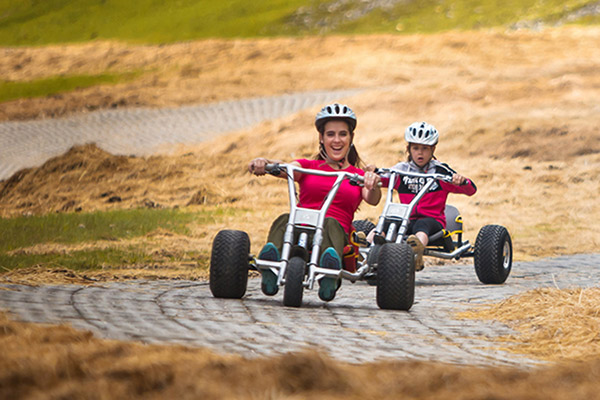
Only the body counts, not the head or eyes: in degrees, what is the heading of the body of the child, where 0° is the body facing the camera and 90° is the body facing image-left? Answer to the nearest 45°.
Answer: approximately 45°

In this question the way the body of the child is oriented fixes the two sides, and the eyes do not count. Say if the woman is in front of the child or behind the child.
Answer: in front
